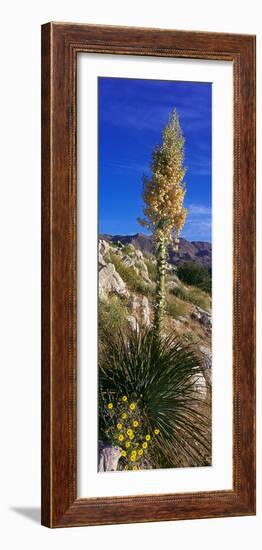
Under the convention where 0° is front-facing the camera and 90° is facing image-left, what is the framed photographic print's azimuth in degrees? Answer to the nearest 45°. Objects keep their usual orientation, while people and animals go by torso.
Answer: approximately 315°
